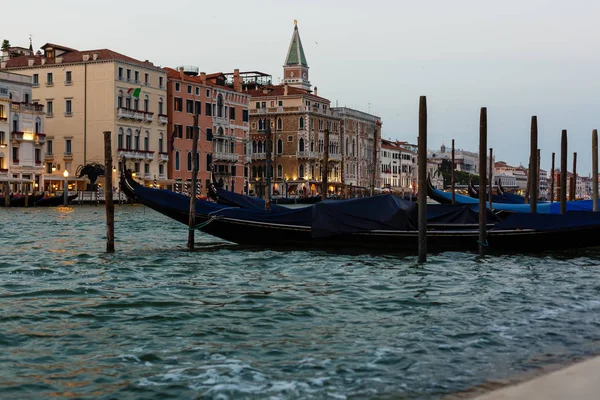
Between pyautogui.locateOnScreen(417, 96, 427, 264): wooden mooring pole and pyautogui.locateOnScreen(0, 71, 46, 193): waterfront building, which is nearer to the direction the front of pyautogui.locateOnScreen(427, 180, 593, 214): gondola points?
the waterfront building

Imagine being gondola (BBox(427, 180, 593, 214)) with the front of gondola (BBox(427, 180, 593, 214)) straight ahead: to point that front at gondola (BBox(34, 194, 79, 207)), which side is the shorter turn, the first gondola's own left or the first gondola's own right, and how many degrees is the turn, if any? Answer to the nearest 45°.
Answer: approximately 45° to the first gondola's own right

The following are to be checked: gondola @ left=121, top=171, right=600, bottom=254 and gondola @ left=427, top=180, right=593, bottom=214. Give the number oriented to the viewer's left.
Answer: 2

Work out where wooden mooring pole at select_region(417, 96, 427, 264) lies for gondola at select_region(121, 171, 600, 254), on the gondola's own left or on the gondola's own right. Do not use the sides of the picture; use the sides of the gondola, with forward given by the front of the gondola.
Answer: on the gondola's own left

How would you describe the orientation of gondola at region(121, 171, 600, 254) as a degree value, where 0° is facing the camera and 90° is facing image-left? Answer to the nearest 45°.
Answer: approximately 90°

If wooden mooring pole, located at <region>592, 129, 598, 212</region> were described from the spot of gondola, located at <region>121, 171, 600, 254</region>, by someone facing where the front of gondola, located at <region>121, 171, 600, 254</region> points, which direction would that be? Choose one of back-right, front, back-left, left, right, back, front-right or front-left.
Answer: back-right

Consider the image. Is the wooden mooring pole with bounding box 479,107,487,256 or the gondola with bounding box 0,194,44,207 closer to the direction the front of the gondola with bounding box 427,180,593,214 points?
the gondola
